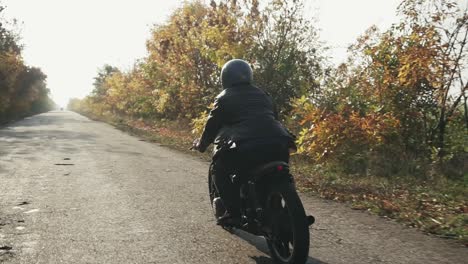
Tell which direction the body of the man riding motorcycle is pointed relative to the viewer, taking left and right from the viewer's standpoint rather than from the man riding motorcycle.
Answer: facing away from the viewer and to the left of the viewer

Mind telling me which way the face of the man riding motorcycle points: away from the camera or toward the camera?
away from the camera

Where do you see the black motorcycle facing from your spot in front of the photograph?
facing away from the viewer and to the left of the viewer
